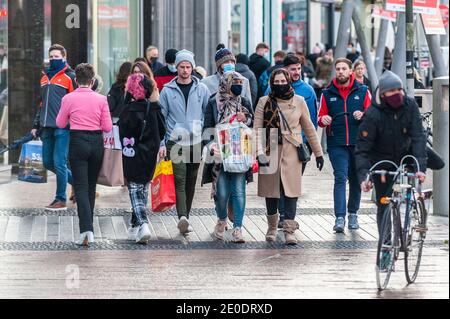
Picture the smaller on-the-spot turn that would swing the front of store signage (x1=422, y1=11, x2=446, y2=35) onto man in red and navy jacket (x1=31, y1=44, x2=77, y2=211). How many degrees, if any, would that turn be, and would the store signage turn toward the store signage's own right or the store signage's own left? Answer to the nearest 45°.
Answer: approximately 45° to the store signage's own right

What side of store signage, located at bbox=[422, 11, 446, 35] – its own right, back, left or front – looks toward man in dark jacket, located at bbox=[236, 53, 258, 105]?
right

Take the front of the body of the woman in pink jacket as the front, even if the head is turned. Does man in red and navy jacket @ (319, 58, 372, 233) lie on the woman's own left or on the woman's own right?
on the woman's own right

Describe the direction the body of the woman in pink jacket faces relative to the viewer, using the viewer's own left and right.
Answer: facing away from the viewer

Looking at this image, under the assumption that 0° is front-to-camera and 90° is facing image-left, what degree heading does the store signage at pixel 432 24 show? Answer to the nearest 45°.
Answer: approximately 0°

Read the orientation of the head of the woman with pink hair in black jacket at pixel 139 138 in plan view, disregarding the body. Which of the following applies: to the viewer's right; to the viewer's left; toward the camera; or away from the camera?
away from the camera

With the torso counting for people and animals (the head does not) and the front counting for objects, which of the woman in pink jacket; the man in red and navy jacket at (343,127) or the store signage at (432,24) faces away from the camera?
the woman in pink jacket

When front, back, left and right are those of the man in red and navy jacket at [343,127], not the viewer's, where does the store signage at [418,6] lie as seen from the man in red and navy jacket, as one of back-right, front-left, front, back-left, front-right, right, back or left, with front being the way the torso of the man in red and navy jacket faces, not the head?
back

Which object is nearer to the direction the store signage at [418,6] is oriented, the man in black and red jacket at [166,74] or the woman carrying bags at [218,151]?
the woman carrying bags

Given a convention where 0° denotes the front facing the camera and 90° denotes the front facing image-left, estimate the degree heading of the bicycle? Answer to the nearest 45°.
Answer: approximately 0°

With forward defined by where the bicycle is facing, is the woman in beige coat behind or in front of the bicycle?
behind

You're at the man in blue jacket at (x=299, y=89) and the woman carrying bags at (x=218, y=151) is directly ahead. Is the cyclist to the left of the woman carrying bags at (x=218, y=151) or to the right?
left

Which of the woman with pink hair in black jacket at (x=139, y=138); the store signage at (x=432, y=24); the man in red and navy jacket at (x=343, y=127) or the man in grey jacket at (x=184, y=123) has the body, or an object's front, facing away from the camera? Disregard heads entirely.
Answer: the woman with pink hair in black jacket
